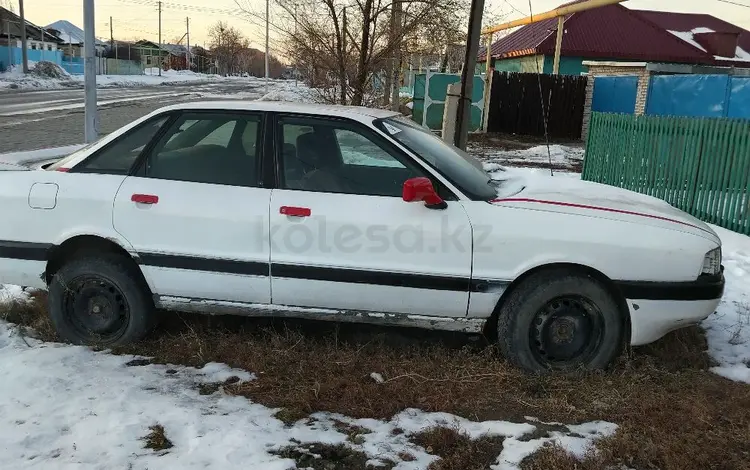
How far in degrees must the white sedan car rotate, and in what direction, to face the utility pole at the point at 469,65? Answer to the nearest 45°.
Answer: approximately 90° to its left

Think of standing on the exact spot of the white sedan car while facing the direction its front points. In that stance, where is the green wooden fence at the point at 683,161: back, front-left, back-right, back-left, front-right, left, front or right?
front-left

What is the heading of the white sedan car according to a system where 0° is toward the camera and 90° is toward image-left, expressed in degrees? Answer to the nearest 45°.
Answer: approximately 270°

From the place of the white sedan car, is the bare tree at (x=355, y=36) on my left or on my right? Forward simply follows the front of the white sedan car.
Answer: on my left

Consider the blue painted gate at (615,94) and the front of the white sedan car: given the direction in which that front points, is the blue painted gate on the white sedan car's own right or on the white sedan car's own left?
on the white sedan car's own left

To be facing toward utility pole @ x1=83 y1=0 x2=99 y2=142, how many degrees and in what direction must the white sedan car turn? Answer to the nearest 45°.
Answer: approximately 135° to its left
